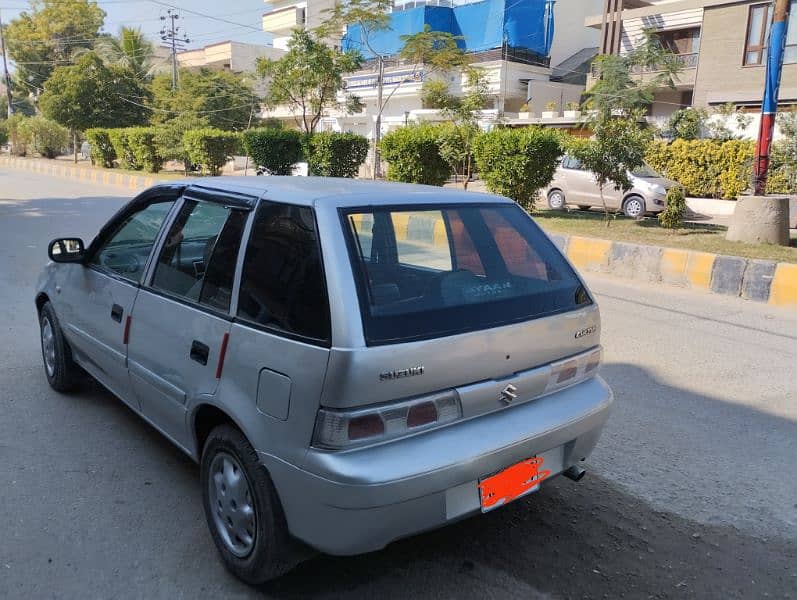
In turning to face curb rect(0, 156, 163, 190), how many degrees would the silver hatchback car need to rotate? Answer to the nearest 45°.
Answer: approximately 45° to its right

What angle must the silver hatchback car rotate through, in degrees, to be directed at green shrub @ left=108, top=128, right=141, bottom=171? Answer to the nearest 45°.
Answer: approximately 45° to its right

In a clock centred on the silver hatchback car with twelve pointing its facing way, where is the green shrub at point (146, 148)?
The green shrub is roughly at 1 o'clock from the silver hatchback car.

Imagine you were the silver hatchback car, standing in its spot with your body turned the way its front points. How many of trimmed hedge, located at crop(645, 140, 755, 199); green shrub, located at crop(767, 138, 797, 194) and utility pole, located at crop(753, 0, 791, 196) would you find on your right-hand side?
3

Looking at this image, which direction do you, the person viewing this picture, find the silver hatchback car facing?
facing away from the viewer and to the left of the viewer

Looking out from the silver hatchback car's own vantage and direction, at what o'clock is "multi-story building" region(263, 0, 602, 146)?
The multi-story building is roughly at 2 o'clock from the silver hatchback car.

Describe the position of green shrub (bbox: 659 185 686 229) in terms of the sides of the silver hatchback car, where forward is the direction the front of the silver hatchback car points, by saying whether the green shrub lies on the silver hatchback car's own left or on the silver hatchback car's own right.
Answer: on the silver hatchback car's own right

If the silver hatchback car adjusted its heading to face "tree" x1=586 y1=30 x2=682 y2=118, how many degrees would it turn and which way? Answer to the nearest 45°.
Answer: approximately 90° to its right

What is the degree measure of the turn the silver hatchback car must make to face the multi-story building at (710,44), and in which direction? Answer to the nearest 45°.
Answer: approximately 90° to its right

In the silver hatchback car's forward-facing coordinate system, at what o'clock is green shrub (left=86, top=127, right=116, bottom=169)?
The green shrub is roughly at 1 o'clock from the silver hatchback car.

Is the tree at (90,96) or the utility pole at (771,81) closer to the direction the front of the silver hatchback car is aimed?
the tree
